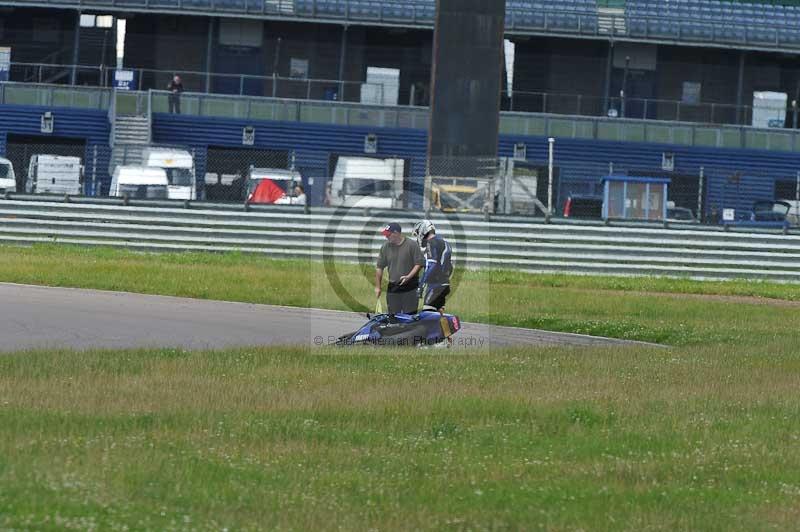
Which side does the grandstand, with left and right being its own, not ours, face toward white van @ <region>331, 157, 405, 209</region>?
front

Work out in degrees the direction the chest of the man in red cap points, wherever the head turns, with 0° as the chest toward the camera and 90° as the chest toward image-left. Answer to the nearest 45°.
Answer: approximately 45°

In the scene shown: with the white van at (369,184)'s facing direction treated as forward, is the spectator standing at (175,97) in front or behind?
behind

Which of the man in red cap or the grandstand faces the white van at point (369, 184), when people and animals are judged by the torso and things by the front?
the grandstand

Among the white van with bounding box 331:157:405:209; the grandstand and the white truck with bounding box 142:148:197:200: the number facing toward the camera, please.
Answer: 3

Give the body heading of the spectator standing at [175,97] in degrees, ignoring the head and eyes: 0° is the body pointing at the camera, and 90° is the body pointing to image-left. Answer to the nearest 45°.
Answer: approximately 0°

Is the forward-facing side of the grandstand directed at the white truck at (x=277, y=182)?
yes

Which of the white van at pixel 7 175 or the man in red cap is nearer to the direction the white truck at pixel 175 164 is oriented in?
the man in red cap

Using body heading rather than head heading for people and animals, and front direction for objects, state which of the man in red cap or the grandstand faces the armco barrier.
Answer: the grandstand

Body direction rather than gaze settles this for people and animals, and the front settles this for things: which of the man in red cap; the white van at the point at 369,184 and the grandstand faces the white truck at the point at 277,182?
the grandstand

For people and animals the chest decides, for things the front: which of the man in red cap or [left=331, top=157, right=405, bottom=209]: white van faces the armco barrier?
the white van

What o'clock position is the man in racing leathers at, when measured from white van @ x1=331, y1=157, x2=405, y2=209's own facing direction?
The man in racing leathers is roughly at 12 o'clock from the white van.

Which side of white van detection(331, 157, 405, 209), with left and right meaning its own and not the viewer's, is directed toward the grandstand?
back

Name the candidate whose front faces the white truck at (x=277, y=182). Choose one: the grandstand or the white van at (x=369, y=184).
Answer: the grandstand

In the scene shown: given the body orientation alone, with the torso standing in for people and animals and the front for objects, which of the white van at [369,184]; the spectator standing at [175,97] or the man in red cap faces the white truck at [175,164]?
the spectator standing

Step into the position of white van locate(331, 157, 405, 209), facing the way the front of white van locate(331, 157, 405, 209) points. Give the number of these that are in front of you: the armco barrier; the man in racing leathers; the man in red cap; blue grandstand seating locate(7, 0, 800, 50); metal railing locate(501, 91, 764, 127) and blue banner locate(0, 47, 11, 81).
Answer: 3

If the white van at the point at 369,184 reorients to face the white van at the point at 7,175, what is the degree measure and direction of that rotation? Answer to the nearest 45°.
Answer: approximately 90° to its right

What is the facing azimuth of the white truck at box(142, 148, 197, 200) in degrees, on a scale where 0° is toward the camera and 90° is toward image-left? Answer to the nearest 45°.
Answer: approximately 0°

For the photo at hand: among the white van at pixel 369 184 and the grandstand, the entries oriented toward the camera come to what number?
2

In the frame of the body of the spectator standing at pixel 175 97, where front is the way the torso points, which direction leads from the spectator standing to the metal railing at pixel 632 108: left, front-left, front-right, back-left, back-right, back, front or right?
left
